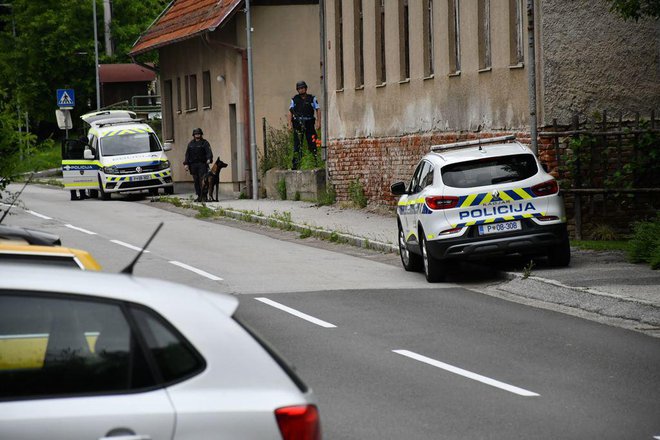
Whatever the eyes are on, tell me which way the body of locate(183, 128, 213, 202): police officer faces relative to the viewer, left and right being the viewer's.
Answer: facing the viewer

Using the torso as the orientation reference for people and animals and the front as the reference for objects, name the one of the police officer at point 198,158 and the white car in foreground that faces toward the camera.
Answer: the police officer

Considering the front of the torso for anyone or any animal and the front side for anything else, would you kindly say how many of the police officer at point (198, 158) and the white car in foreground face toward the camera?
1

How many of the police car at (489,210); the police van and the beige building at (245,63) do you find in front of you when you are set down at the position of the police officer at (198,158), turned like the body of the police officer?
1

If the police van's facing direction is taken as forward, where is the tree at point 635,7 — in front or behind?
in front

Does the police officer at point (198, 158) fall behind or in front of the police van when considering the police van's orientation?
in front

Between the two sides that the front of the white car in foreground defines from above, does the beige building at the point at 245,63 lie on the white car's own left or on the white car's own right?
on the white car's own right

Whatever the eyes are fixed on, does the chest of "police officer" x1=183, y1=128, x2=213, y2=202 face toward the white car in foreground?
yes

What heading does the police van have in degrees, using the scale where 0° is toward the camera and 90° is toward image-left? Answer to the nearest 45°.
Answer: approximately 315°

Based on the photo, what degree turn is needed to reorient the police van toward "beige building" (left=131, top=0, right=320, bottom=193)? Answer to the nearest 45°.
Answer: approximately 45° to its left
